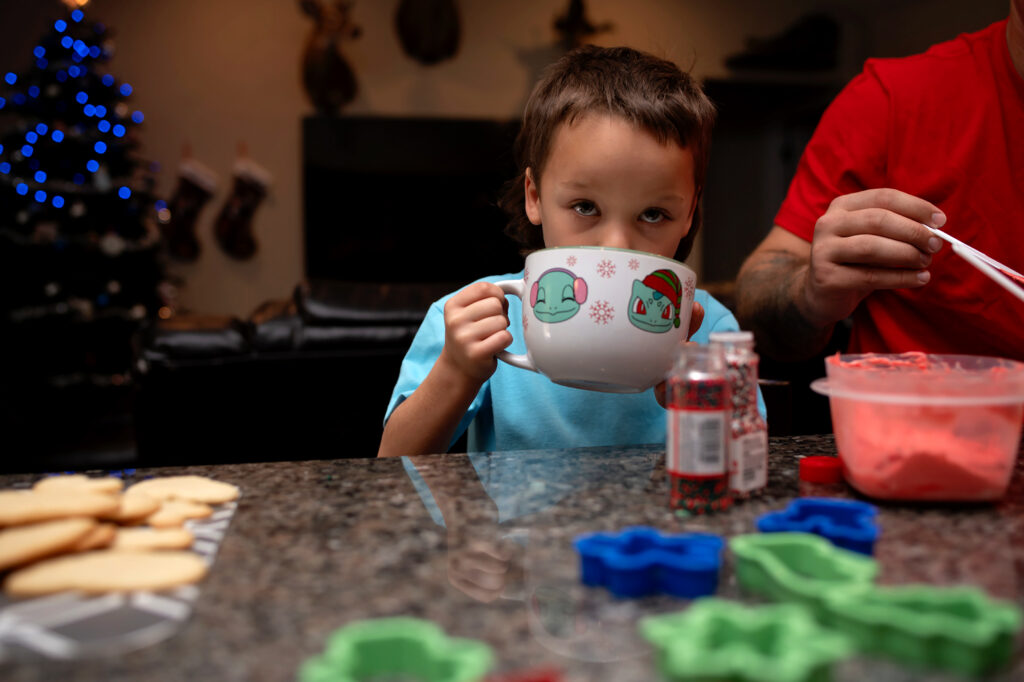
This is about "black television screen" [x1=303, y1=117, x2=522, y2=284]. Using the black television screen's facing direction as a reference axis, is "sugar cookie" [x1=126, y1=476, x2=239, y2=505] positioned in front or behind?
in front

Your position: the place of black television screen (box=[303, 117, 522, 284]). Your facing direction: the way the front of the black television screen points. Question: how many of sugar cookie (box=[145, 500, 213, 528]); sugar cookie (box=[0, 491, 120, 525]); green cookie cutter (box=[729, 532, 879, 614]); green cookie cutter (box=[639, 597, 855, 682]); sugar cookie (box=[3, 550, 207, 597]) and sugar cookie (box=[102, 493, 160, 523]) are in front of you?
6

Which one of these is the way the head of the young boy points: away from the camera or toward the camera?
toward the camera

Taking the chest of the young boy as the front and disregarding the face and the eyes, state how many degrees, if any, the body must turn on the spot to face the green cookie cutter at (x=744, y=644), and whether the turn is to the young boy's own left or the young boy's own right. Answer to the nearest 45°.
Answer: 0° — they already face it

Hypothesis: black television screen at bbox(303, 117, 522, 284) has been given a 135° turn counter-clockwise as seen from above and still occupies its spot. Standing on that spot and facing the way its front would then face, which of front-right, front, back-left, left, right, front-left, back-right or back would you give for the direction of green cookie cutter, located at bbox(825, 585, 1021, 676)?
back-right

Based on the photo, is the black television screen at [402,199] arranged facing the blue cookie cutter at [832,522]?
yes

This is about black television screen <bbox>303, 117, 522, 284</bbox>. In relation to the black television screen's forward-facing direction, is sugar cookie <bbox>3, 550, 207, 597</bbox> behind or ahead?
ahead

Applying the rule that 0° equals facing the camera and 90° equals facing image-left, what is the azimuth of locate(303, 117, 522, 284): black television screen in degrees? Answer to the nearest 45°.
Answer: approximately 0°

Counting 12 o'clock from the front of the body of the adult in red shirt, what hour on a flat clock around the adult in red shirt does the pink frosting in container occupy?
The pink frosting in container is roughly at 12 o'clock from the adult in red shirt.

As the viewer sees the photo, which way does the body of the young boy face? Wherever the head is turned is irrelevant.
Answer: toward the camera

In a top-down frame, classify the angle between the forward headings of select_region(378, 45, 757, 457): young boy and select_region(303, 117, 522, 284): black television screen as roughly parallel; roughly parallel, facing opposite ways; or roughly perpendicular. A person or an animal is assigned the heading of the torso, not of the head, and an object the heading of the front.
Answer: roughly parallel
